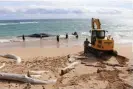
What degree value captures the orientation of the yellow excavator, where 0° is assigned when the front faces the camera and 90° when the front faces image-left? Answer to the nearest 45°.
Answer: approximately 135°

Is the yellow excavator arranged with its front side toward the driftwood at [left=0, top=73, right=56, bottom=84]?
no
